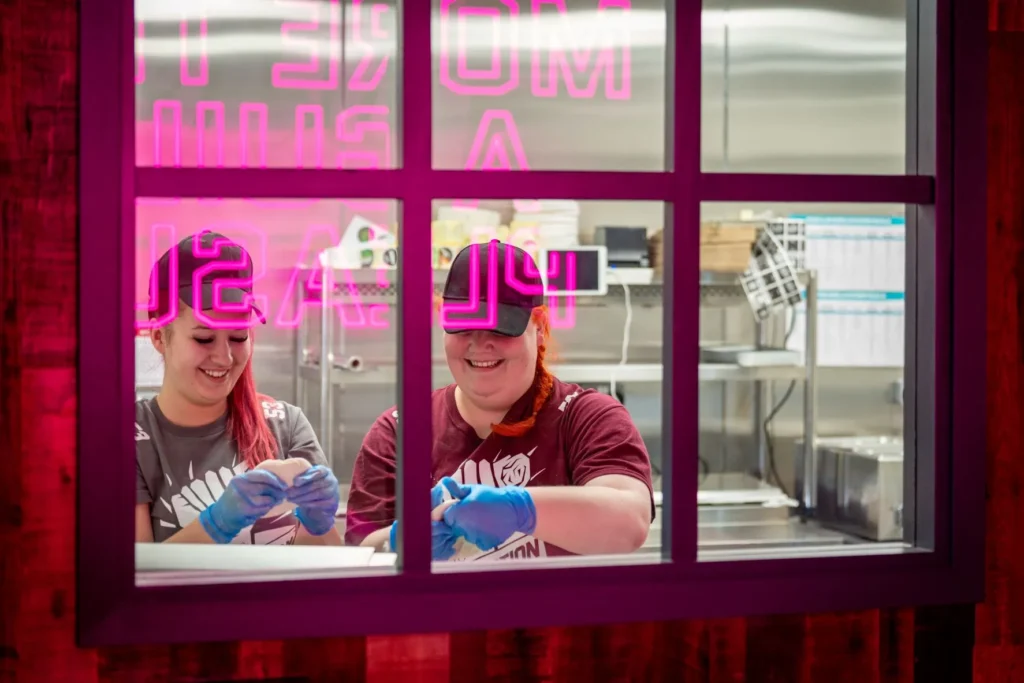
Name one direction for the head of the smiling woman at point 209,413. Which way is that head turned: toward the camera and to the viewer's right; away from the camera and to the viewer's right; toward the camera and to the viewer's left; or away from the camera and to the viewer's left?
toward the camera and to the viewer's right

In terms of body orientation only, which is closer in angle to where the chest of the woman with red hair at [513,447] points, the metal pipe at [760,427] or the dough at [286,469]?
the dough

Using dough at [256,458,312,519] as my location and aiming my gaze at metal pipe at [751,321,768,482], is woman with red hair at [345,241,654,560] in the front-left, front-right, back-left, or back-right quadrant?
front-right

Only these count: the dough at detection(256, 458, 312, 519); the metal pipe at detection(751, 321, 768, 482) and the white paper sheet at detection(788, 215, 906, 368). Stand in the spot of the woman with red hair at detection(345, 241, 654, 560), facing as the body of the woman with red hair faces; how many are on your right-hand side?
1

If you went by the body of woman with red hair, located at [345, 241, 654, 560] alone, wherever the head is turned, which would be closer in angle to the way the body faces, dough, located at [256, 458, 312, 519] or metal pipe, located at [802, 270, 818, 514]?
the dough

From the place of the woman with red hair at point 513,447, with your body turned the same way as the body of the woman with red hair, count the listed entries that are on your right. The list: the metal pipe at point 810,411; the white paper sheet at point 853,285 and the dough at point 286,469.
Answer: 1

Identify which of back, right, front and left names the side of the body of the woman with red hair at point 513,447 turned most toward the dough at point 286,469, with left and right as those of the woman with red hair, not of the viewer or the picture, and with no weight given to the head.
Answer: right

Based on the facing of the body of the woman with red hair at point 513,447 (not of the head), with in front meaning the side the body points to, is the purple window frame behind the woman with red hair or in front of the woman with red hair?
in front

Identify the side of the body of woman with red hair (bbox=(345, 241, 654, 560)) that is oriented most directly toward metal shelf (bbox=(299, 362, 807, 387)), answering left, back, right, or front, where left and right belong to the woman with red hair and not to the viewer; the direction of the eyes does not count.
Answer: back

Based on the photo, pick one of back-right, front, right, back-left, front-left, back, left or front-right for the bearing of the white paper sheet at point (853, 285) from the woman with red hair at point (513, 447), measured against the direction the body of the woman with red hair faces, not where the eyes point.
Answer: back-left

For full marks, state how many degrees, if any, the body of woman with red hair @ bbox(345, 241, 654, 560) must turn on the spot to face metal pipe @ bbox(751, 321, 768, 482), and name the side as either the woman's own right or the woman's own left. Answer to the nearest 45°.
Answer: approximately 135° to the woman's own left

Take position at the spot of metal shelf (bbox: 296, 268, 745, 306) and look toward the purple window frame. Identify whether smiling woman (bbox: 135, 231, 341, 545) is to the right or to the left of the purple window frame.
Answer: right

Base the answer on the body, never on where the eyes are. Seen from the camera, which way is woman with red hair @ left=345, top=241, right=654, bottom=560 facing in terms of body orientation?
toward the camera

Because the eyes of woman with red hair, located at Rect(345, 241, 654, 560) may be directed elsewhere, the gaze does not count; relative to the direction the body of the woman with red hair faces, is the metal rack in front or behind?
behind
